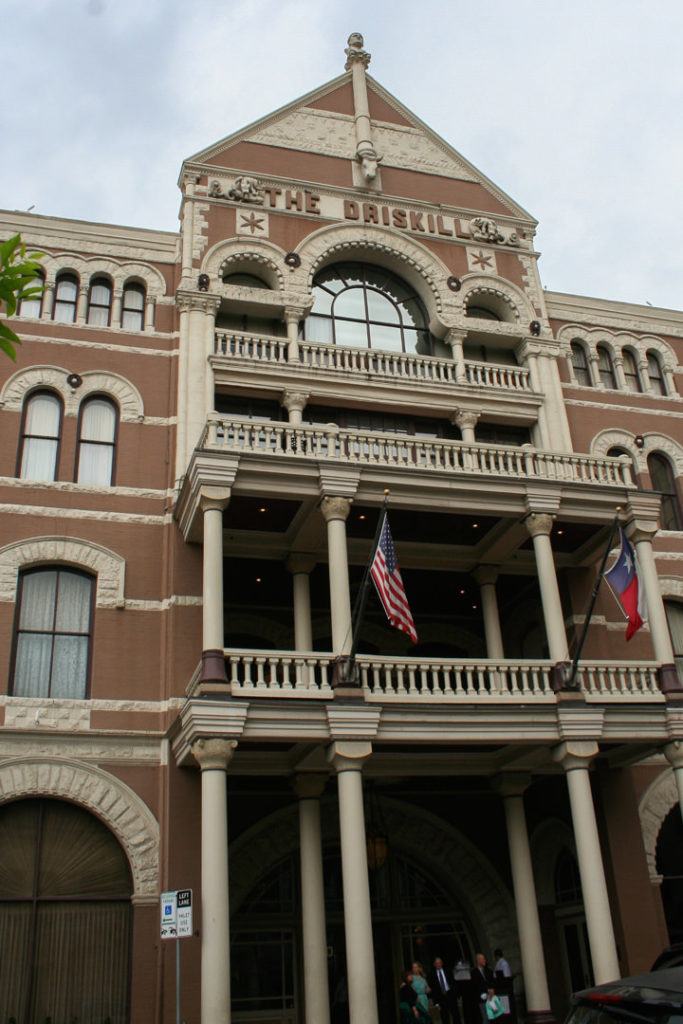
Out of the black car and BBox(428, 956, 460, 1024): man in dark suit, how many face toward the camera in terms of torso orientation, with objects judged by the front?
1

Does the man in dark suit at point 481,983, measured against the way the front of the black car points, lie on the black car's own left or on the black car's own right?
on the black car's own left

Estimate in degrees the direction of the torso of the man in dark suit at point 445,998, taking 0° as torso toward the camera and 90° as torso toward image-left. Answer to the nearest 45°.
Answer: approximately 0°

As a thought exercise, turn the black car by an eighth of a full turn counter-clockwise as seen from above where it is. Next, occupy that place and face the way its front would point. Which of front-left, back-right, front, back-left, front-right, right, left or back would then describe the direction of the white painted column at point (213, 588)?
front-left

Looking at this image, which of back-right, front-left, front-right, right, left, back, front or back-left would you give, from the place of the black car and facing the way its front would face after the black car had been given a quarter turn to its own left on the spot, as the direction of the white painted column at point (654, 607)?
front-right
